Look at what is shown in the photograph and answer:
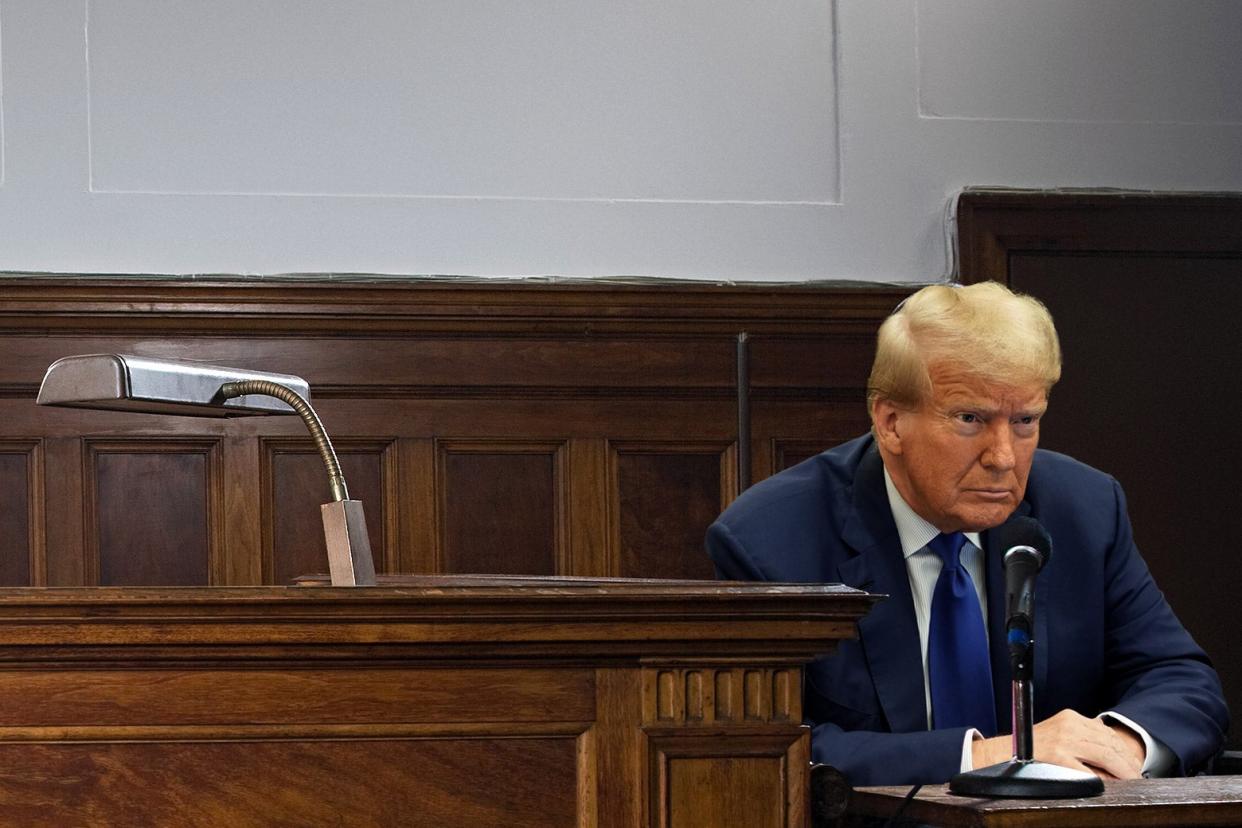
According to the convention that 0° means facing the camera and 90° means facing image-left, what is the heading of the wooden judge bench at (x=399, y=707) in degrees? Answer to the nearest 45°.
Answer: approximately 0°

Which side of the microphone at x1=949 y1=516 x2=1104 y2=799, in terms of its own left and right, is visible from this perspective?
back

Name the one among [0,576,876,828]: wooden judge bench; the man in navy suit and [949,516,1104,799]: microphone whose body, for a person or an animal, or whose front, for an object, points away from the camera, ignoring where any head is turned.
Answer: the microphone

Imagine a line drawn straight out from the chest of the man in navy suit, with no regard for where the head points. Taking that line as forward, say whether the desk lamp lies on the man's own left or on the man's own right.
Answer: on the man's own right

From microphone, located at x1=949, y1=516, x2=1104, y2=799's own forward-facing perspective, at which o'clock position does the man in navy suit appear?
The man in navy suit is roughly at 12 o'clock from the microphone.

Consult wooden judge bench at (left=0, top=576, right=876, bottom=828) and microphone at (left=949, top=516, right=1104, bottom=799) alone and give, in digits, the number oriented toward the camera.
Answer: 1

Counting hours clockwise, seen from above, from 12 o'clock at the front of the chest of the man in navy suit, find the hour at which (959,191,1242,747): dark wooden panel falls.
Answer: The dark wooden panel is roughly at 8 o'clock from the man in navy suit.

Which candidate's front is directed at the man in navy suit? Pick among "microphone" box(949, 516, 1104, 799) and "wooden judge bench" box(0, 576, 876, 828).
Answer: the microphone

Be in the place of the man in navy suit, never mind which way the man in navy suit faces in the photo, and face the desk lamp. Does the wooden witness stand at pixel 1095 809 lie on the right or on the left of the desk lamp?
left

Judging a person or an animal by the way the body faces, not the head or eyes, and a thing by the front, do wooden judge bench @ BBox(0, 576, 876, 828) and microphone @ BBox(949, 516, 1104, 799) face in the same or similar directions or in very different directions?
very different directions

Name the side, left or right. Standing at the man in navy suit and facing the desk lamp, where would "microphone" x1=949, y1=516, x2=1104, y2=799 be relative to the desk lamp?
left

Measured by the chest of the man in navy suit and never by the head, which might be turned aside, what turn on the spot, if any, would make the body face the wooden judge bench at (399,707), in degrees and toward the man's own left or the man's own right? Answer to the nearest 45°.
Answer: approximately 90° to the man's own right

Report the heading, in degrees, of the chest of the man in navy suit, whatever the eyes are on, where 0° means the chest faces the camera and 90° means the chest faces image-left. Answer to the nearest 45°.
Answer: approximately 315°

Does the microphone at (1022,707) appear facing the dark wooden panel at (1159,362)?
yes
